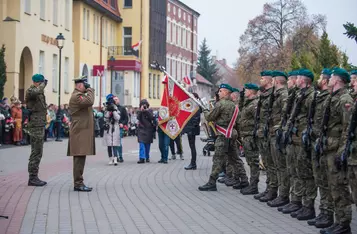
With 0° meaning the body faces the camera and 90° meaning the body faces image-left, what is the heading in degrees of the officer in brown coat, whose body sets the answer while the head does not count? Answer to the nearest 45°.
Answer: approximately 270°

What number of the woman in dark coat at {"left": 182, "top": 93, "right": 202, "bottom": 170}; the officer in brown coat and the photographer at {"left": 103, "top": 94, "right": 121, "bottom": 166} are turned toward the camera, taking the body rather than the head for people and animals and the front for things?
1

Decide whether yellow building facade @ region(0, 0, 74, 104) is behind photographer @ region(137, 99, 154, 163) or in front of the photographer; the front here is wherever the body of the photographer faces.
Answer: behind

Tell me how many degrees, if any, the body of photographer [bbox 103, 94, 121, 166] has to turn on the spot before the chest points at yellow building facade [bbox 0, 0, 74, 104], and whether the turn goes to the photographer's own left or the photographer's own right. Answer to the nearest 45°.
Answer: approximately 180°

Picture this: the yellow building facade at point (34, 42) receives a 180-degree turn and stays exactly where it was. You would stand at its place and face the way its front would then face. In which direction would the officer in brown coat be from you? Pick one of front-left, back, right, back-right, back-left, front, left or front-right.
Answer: back-left

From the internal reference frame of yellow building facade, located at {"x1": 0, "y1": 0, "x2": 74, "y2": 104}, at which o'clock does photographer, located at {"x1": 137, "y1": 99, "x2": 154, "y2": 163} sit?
The photographer is roughly at 1 o'clock from the yellow building facade.
